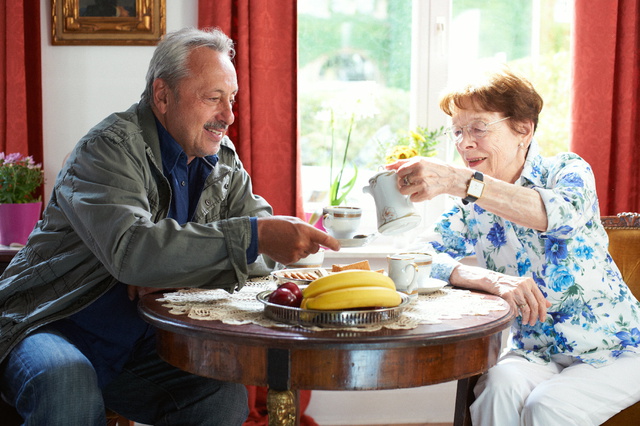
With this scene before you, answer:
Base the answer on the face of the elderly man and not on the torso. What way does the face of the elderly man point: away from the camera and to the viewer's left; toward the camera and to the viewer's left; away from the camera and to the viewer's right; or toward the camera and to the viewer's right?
toward the camera and to the viewer's right

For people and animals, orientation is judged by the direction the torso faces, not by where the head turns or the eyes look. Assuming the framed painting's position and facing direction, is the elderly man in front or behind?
in front

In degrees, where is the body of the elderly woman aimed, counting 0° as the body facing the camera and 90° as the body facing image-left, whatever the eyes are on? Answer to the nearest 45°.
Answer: approximately 45°

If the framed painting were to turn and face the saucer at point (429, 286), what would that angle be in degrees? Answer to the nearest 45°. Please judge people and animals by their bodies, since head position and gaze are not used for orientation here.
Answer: approximately 45° to its left

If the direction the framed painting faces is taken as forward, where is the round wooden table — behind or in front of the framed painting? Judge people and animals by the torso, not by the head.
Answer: in front

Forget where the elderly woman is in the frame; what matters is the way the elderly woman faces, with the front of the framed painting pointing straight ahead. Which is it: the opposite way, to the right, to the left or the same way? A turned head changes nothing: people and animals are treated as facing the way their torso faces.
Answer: to the right
